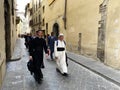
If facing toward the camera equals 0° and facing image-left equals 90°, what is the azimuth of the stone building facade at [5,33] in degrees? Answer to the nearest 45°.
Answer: approximately 270°

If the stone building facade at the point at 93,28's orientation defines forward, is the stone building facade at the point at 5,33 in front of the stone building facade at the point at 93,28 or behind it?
in front

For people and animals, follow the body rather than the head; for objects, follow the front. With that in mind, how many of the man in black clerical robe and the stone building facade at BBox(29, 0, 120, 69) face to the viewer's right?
0

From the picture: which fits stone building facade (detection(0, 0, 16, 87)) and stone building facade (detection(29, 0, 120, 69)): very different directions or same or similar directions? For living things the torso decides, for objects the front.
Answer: very different directions

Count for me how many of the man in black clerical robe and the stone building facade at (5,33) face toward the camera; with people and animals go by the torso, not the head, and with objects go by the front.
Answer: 1

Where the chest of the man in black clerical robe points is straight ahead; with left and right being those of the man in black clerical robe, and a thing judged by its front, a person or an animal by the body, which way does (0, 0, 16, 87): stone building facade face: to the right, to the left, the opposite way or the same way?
to the left

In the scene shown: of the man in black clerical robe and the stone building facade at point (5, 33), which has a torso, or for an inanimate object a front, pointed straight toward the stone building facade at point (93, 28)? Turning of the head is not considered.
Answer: the stone building facade at point (5, 33)

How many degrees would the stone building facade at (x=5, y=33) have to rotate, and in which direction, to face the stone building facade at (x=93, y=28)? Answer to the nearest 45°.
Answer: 0° — it already faces it

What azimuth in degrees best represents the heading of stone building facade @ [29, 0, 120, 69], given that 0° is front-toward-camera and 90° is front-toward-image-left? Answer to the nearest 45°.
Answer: approximately 45°
